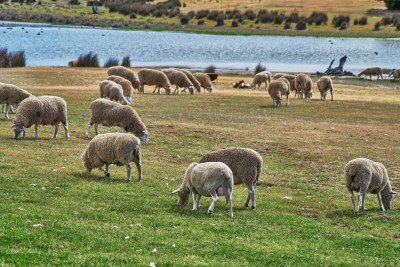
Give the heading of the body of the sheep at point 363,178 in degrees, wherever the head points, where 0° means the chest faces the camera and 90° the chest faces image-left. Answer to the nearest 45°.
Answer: approximately 225°

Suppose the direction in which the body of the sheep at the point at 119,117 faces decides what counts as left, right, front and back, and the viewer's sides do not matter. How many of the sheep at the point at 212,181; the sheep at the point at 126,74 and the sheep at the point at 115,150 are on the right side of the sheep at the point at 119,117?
2

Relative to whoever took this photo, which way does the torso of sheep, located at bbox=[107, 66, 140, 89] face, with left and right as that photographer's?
facing to the right of the viewer

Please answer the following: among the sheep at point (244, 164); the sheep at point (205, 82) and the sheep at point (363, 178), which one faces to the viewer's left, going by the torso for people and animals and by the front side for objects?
the sheep at point (244, 164)

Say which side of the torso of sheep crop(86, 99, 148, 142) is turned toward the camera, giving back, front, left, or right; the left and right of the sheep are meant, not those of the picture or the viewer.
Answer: right

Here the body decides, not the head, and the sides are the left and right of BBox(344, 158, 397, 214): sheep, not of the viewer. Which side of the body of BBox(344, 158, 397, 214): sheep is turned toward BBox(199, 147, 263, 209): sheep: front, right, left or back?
back

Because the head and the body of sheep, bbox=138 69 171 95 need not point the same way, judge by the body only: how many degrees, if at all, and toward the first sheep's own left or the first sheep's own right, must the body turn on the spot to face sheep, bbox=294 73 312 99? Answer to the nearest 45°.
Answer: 0° — it already faces it

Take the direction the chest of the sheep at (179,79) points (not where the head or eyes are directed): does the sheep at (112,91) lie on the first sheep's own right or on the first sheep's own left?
on the first sheep's own right

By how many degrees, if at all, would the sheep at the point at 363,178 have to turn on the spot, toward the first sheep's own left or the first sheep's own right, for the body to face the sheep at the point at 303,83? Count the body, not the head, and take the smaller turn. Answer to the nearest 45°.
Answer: approximately 45° to the first sheep's own left

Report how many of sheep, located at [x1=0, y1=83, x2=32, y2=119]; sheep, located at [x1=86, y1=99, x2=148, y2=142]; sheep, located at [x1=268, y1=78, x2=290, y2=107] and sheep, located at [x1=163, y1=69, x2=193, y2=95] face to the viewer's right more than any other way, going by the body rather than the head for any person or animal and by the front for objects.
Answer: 3

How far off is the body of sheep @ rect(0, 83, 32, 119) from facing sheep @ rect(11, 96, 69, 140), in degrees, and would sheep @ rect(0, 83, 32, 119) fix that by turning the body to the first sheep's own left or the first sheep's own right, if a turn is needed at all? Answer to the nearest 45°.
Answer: approximately 90° to the first sheep's own right

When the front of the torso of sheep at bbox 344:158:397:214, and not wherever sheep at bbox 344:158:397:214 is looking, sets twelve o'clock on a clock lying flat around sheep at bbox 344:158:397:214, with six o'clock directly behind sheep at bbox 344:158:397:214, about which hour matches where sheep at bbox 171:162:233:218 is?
sheep at bbox 171:162:233:218 is roughly at 6 o'clock from sheep at bbox 344:158:397:214.

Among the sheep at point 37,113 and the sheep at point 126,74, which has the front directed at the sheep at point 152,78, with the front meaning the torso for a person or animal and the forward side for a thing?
the sheep at point 126,74

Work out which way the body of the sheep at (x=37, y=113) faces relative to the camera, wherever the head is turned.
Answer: to the viewer's left
